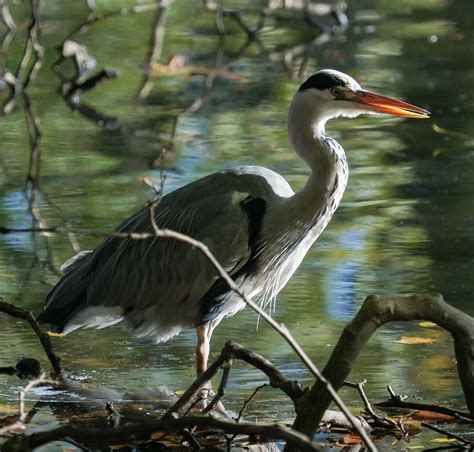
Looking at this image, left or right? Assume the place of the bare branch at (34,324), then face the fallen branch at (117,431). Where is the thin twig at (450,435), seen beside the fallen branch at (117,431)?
left

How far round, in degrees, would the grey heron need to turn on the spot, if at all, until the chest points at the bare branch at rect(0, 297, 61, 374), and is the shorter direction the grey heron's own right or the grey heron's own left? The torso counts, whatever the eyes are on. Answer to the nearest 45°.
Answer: approximately 135° to the grey heron's own right

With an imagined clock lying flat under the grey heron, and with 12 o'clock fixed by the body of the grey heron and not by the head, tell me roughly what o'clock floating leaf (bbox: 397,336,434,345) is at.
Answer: The floating leaf is roughly at 12 o'clock from the grey heron.

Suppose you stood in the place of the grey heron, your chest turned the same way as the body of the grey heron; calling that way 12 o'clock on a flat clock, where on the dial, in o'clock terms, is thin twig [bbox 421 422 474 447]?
The thin twig is roughly at 2 o'clock from the grey heron.

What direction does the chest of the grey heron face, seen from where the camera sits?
to the viewer's right

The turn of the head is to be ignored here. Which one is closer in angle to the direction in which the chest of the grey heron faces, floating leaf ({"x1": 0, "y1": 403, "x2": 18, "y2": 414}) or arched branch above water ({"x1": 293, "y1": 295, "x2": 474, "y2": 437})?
the arched branch above water

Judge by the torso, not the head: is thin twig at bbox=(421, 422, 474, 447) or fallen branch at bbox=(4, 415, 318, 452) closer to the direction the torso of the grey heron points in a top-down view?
the thin twig

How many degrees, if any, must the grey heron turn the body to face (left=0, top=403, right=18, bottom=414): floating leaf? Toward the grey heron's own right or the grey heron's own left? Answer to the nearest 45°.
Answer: approximately 135° to the grey heron's own right
